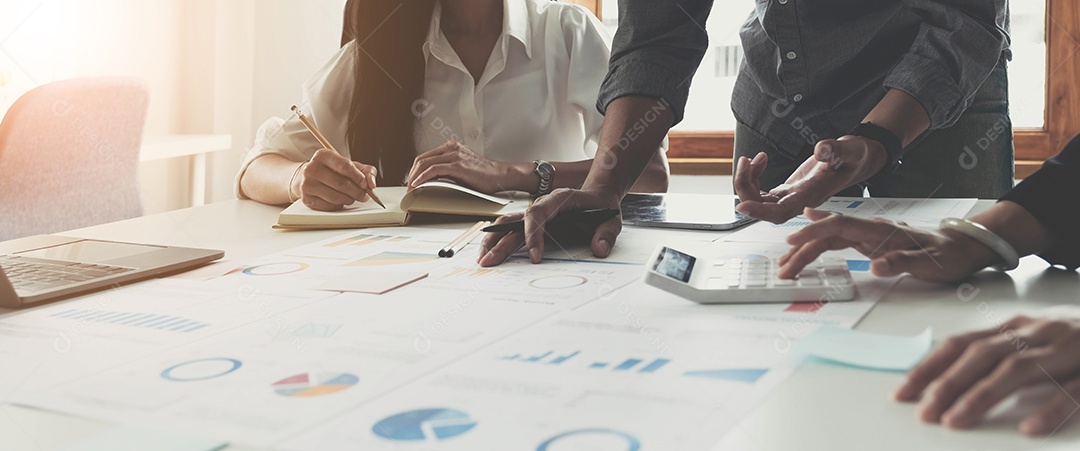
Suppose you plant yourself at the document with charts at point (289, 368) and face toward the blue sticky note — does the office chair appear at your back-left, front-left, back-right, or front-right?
back-left

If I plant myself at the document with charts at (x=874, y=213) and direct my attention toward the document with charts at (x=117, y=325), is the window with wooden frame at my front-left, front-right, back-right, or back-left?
back-right

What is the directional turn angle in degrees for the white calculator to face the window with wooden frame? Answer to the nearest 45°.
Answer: approximately 90° to its left

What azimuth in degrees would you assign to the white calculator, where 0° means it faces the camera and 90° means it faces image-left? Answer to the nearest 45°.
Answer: approximately 270°
